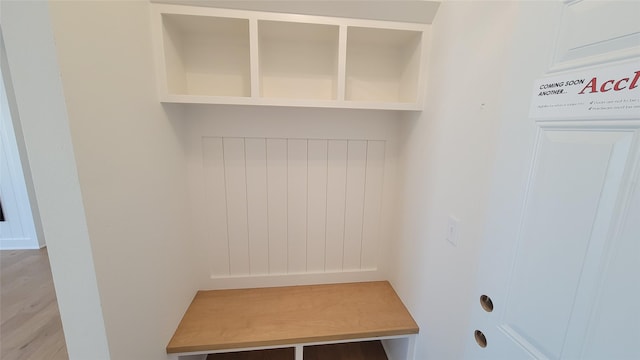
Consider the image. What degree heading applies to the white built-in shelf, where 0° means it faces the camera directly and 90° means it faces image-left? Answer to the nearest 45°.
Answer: approximately 0°

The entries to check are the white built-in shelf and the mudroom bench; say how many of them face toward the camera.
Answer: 2

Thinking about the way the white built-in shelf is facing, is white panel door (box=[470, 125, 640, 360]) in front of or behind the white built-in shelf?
in front
